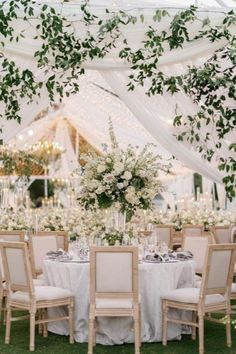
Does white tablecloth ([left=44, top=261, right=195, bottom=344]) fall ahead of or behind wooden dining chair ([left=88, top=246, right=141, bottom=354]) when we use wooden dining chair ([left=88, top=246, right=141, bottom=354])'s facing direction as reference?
ahead

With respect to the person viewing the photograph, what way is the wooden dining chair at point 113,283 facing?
facing away from the viewer

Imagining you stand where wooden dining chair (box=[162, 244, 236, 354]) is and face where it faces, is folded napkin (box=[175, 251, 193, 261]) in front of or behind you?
in front

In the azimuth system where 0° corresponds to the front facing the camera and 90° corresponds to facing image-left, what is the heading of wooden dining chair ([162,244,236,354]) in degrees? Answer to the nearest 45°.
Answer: approximately 135°

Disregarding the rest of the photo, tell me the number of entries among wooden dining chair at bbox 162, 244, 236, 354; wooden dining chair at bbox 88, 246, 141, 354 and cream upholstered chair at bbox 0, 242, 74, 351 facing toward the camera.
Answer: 0

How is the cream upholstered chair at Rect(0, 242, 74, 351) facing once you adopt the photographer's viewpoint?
facing away from the viewer and to the right of the viewer

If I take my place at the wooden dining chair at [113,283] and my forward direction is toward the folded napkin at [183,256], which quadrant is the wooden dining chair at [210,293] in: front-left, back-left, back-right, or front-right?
front-right

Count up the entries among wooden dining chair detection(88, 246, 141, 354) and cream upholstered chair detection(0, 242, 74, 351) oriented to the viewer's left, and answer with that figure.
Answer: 0

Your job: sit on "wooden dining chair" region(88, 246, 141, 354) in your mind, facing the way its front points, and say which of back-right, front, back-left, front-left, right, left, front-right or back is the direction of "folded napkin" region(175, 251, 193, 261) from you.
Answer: front-right

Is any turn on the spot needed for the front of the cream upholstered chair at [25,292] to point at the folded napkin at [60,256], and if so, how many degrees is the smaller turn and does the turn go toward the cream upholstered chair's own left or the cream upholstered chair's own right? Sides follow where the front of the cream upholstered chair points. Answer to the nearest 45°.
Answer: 0° — it already faces it

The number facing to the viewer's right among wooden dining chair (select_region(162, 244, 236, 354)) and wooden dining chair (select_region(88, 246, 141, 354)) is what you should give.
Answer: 0

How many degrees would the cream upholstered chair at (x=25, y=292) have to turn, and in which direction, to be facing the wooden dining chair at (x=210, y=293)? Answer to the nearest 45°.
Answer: approximately 45° to its right

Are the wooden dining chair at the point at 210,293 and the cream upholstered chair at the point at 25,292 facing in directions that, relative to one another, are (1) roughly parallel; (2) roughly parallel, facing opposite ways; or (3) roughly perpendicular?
roughly perpendicular
